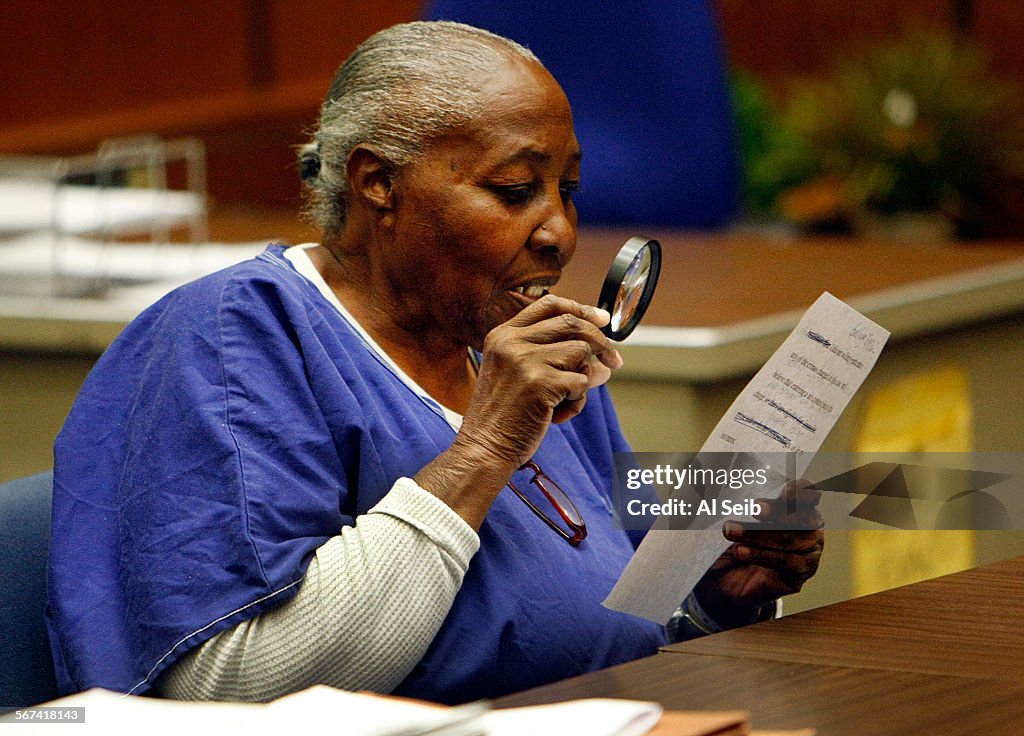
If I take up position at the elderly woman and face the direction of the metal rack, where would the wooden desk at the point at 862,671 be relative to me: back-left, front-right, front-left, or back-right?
back-right

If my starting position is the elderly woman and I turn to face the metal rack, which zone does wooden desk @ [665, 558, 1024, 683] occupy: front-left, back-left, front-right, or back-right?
back-right

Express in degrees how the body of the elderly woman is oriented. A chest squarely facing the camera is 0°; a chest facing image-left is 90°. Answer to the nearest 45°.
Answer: approximately 315°

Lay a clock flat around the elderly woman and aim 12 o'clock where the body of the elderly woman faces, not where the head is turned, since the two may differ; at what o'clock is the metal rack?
The metal rack is roughly at 7 o'clock from the elderly woman.
